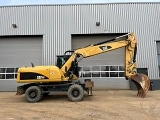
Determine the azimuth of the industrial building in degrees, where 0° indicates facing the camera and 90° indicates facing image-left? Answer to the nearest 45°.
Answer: approximately 0°

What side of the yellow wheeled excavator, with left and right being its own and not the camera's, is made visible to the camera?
right
